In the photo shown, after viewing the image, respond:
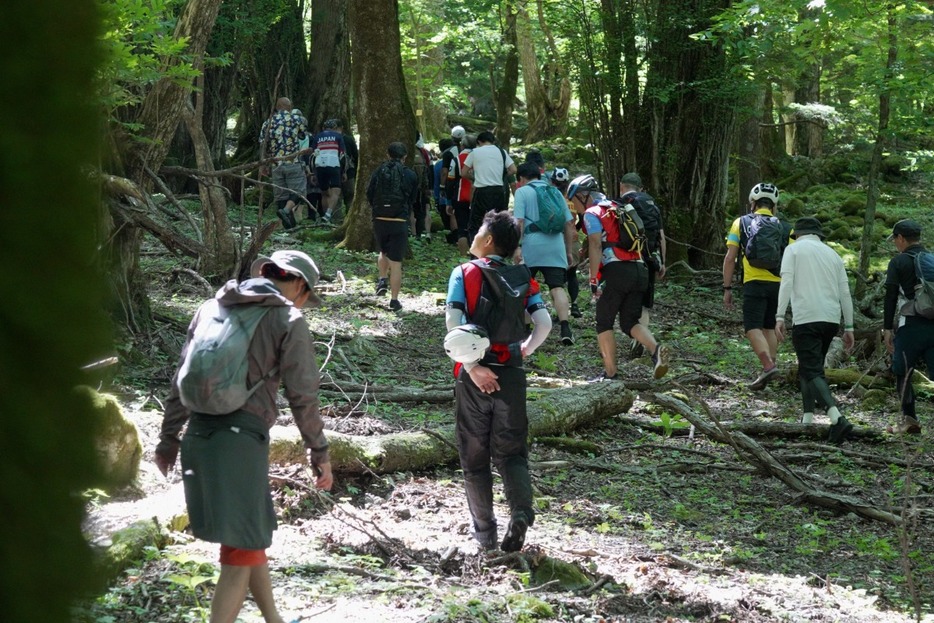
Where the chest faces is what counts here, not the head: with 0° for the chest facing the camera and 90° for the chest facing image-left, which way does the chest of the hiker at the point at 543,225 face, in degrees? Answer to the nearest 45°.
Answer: approximately 135°

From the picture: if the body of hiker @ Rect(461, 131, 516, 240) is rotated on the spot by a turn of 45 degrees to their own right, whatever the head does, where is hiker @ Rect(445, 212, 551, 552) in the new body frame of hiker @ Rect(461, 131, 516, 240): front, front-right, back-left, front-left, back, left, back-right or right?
back-right

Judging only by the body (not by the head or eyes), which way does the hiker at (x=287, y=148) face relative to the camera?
away from the camera

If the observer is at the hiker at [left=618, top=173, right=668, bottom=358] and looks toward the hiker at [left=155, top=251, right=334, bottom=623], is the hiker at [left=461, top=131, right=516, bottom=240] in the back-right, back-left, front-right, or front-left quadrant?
back-right

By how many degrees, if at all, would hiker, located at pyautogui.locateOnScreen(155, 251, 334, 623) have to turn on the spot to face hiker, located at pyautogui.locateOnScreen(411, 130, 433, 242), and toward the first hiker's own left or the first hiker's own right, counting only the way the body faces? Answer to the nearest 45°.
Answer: approximately 45° to the first hiker's own left

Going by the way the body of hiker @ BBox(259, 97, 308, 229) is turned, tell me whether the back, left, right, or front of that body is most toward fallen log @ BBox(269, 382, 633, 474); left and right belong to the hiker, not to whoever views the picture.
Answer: back

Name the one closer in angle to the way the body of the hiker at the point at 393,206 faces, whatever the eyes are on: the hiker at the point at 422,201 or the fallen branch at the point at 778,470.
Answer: the hiker

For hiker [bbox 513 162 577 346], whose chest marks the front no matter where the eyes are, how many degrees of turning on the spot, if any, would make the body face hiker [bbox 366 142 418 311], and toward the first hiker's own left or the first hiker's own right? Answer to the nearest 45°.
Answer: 0° — they already face them

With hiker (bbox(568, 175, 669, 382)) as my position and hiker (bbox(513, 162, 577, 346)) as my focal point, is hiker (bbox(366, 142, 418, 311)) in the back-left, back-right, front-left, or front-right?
front-left

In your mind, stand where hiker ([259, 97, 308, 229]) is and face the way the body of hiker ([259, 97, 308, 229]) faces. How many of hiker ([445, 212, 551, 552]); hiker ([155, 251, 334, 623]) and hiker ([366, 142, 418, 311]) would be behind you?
3

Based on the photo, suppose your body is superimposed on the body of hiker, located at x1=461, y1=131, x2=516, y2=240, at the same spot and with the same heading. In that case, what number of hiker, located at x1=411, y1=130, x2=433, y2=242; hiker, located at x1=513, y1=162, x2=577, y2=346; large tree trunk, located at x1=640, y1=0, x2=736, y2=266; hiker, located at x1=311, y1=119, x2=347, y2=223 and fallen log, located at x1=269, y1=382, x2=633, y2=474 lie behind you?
2

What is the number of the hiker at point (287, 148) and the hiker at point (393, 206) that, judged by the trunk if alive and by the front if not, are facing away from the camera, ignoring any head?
2

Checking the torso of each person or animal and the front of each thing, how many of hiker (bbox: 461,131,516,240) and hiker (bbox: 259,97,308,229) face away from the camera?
2

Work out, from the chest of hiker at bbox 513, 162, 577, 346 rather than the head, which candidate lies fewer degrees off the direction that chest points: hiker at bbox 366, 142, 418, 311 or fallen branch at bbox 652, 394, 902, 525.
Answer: the hiker

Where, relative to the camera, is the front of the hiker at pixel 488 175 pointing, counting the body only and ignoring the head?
away from the camera

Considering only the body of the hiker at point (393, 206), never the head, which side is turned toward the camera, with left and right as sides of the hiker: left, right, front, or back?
back

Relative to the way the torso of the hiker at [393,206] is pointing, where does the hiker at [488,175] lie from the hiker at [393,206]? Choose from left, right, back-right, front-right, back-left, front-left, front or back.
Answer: front-right

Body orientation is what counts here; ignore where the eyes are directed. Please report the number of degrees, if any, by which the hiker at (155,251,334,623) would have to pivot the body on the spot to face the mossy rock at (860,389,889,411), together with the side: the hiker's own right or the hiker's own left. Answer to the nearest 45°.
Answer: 0° — they already face it

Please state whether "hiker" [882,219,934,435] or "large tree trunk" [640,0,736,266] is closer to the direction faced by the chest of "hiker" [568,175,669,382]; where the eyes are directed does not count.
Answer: the large tree trunk
